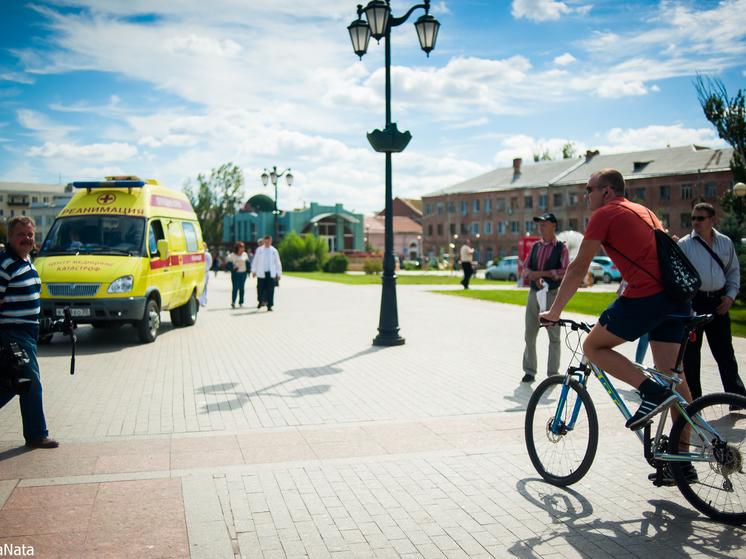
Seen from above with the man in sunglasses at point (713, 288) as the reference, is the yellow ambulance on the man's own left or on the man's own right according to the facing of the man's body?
on the man's own right

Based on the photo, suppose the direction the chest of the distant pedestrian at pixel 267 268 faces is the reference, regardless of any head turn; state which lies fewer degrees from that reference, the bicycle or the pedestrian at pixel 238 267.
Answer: the bicycle

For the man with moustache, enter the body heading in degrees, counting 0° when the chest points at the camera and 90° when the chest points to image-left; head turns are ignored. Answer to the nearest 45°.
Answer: approximately 315°

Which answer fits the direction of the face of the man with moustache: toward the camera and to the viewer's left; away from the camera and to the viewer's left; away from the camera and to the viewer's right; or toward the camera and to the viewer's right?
toward the camera and to the viewer's right

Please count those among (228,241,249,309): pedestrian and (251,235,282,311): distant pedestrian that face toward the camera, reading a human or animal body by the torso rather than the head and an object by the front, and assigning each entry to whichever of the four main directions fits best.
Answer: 2

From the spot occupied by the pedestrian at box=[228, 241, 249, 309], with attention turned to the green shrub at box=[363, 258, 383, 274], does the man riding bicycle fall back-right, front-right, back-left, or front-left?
back-right

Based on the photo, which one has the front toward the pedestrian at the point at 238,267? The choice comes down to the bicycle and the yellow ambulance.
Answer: the bicycle

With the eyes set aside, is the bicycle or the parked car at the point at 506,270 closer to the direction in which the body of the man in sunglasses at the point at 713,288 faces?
the bicycle

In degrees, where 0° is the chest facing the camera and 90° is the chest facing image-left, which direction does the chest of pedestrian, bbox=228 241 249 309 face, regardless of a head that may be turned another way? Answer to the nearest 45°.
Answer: approximately 0°

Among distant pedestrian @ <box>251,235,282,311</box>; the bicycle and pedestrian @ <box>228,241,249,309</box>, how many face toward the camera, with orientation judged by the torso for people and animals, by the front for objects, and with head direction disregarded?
2

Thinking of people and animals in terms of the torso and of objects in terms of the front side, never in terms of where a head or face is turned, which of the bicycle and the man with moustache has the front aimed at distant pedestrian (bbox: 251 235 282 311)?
the bicycle

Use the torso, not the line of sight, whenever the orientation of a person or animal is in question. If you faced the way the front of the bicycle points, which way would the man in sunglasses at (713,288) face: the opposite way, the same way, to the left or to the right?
to the left
